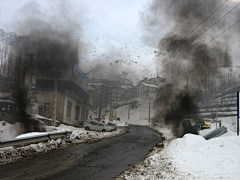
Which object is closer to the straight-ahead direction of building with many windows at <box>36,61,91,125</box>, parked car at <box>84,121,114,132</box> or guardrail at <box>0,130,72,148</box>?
the parked car

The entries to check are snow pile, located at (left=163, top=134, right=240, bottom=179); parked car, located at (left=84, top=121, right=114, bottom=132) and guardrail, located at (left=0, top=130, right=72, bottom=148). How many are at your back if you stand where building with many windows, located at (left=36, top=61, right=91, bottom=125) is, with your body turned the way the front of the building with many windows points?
0

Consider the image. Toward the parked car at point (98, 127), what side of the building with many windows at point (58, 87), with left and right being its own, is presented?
front

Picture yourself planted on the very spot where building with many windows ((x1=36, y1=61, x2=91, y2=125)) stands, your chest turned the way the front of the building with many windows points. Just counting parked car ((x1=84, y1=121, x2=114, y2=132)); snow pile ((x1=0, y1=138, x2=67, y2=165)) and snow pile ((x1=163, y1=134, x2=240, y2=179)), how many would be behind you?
0

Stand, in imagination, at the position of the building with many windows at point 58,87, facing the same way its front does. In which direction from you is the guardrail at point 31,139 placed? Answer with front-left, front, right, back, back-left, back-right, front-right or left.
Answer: front-right

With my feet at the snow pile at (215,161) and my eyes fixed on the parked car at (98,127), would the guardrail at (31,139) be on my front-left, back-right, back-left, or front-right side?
front-left

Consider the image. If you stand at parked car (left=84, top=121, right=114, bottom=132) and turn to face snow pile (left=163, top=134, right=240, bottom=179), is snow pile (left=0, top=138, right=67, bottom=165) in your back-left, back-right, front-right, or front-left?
front-right

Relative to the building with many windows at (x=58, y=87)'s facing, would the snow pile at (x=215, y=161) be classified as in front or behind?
in front

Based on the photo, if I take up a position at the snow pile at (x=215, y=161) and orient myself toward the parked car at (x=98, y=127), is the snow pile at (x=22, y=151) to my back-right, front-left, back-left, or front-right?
front-left
